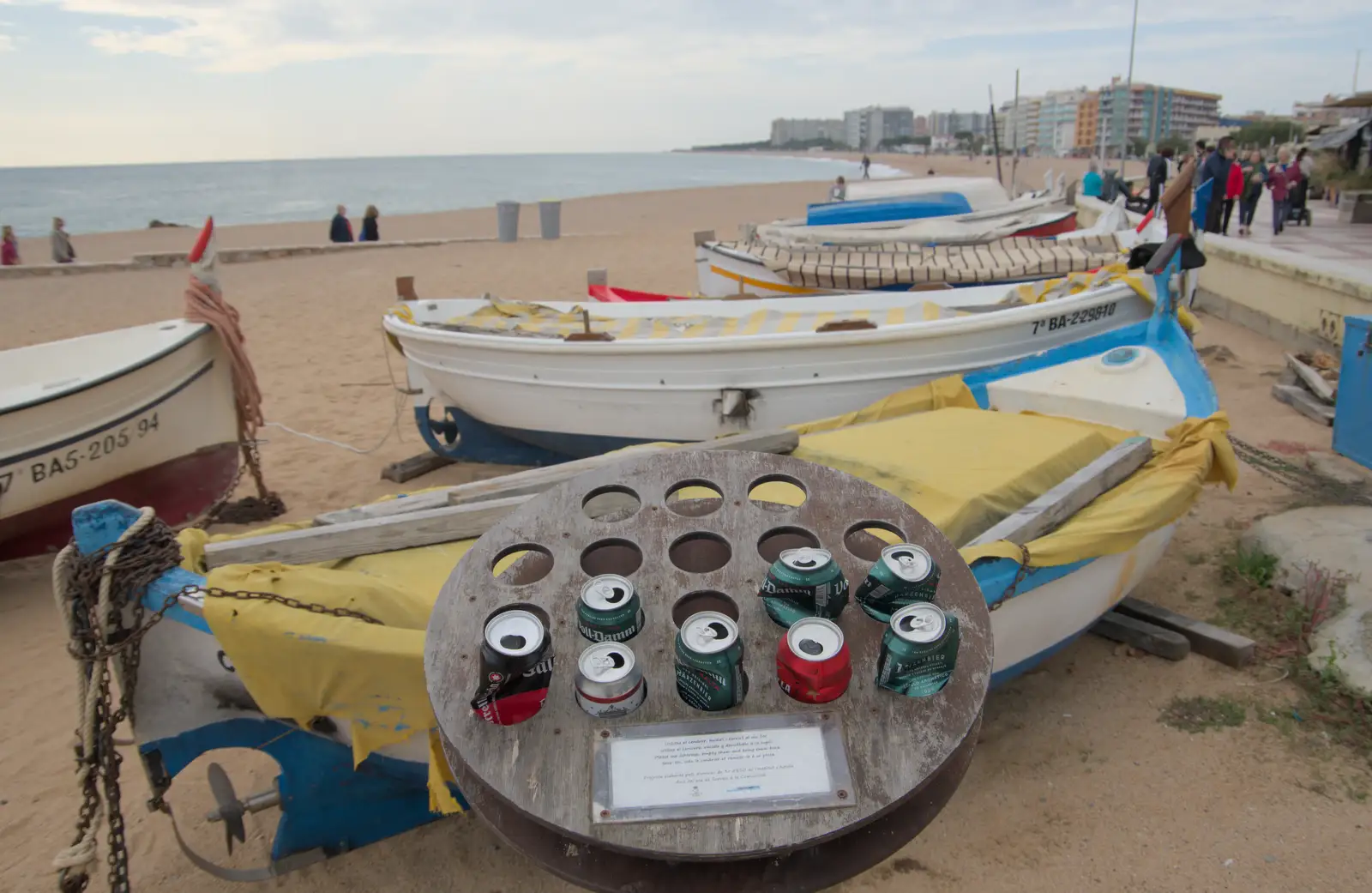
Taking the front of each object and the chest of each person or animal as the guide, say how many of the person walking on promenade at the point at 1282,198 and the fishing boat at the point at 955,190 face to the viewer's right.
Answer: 1

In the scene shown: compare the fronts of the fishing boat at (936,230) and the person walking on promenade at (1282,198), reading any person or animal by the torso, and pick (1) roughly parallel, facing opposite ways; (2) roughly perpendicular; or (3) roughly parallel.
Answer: roughly perpendicular

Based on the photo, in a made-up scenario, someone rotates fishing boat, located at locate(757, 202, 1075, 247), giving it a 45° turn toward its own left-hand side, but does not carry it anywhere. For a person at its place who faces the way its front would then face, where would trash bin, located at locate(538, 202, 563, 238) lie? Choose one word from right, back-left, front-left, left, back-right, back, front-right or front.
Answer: left

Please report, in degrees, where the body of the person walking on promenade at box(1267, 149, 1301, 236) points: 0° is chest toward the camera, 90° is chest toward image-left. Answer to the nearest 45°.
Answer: approximately 0°

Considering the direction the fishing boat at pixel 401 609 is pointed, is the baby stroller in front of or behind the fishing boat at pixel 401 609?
in front

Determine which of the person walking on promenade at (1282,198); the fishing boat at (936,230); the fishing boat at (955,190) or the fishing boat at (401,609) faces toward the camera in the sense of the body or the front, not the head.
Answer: the person walking on promenade

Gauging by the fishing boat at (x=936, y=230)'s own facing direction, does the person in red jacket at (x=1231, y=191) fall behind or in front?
in front

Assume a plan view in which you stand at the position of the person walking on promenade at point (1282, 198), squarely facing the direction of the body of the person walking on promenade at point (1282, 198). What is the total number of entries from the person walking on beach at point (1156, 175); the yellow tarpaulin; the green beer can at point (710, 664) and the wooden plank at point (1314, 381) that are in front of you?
3

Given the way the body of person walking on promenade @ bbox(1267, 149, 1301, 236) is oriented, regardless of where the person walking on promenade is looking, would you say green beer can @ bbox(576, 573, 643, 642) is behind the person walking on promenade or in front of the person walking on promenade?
in front

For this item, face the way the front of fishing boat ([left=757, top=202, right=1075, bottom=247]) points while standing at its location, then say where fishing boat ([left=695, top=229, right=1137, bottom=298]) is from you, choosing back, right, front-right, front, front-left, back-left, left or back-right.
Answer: right

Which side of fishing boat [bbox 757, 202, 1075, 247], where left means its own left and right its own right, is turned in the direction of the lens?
right

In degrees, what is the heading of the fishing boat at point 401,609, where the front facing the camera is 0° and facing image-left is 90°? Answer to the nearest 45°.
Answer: approximately 225°

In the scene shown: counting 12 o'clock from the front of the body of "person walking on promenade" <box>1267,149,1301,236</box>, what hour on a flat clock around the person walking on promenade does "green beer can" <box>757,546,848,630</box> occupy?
The green beer can is roughly at 12 o'clock from the person walking on promenade.

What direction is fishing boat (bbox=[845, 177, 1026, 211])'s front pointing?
to the viewer's right
